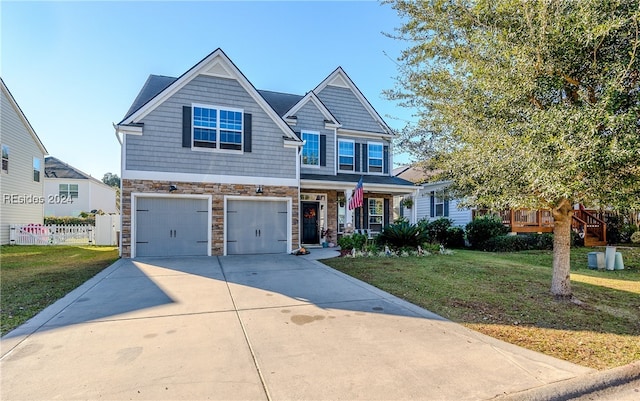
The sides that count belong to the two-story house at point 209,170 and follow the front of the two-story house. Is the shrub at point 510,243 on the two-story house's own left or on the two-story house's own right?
on the two-story house's own left

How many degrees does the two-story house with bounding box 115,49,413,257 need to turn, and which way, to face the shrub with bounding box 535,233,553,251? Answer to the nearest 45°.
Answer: approximately 90° to its left

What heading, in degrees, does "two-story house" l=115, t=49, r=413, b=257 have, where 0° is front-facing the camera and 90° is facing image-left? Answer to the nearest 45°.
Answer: approximately 0°

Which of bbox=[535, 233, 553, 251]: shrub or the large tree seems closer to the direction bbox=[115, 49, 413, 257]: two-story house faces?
the large tree

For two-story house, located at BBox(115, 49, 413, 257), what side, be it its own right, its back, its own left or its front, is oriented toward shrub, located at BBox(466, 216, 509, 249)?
left

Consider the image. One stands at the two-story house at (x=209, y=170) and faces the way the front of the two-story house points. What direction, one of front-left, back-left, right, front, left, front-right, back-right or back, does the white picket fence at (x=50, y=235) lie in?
back-right

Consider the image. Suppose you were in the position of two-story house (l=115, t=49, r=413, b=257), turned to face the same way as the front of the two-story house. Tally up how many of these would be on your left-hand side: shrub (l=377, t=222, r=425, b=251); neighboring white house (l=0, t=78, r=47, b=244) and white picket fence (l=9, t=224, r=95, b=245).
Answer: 1

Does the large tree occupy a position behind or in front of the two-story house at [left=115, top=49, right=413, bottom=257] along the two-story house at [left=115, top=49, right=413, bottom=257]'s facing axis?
in front
